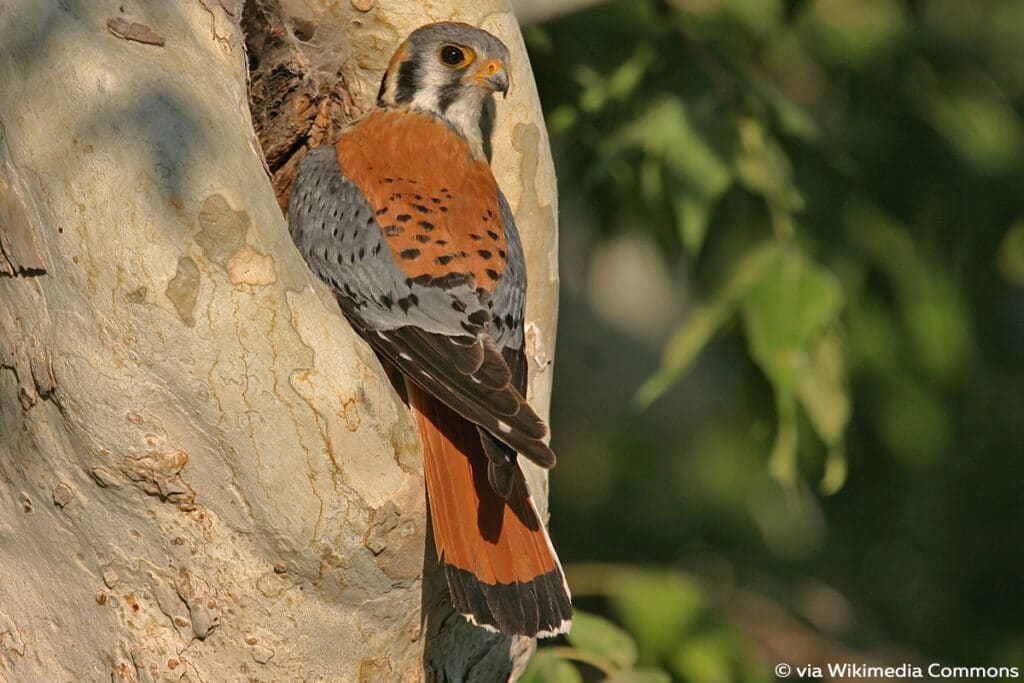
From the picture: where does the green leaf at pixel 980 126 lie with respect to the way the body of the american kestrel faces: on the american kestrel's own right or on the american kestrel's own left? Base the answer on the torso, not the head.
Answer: on the american kestrel's own right

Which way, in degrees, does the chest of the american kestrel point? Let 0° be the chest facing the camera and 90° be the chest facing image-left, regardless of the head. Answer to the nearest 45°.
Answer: approximately 135°

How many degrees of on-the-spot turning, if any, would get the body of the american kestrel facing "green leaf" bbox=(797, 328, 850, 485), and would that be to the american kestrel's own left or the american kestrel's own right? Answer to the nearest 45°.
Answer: approximately 90° to the american kestrel's own right

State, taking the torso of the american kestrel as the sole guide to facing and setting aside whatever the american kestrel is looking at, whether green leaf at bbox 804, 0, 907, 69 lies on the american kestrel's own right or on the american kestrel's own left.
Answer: on the american kestrel's own right

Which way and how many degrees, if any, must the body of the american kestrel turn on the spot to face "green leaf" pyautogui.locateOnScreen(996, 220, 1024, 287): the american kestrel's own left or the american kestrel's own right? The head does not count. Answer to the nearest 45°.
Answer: approximately 90° to the american kestrel's own right

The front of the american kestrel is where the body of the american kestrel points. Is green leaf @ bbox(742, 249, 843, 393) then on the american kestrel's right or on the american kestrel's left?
on the american kestrel's right
